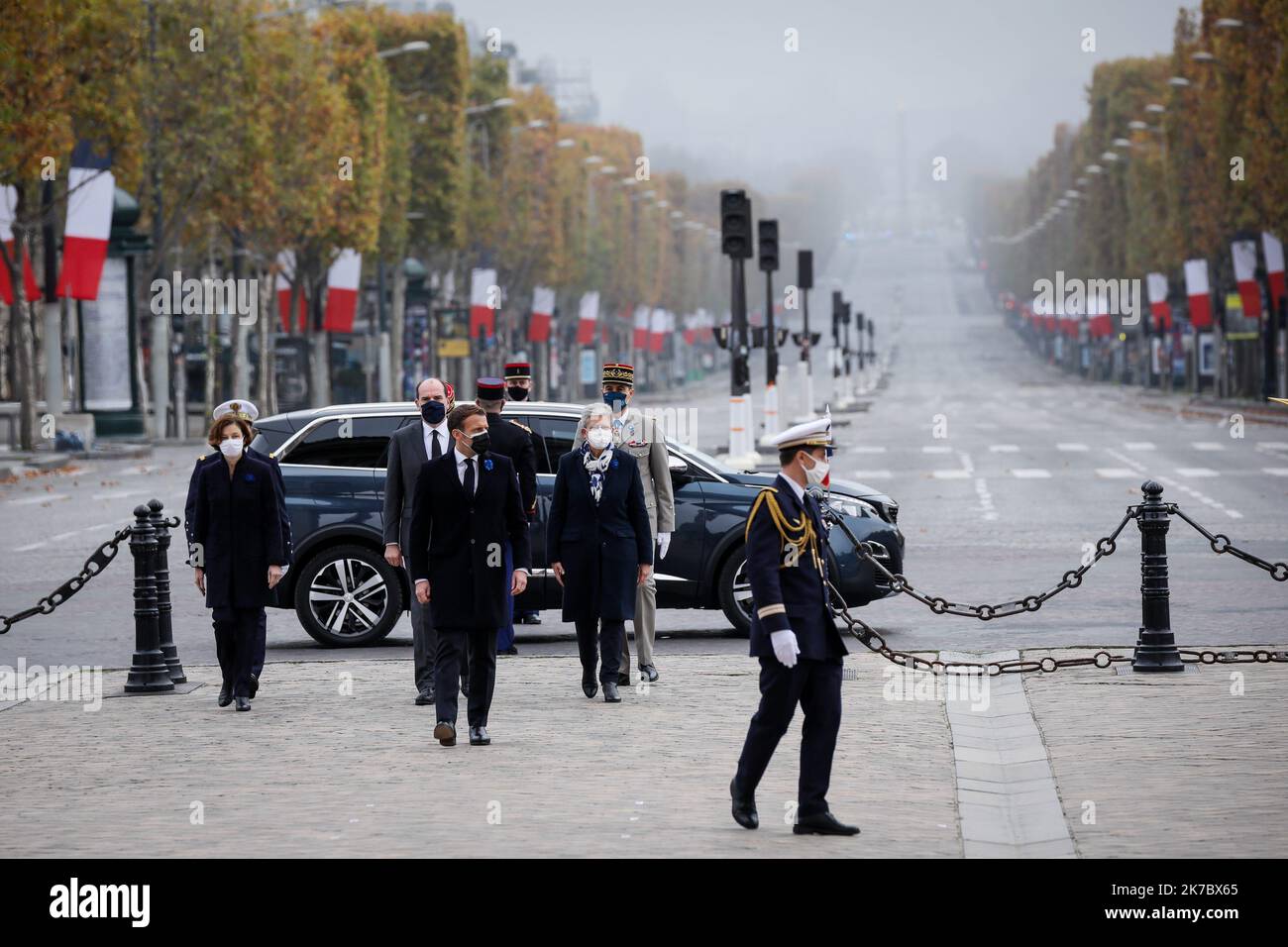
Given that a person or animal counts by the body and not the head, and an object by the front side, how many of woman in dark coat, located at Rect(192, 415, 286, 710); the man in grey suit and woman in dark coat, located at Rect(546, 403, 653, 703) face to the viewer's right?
0

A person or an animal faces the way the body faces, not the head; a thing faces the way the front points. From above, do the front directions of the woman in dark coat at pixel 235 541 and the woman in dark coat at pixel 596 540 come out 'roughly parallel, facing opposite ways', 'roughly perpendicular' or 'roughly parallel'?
roughly parallel

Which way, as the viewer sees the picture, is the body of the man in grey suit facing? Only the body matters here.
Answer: toward the camera

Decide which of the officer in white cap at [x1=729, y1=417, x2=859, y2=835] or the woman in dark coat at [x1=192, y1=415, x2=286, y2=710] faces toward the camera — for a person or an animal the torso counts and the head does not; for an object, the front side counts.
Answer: the woman in dark coat

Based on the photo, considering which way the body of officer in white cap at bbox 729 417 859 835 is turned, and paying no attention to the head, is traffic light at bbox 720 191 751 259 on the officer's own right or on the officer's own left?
on the officer's own left

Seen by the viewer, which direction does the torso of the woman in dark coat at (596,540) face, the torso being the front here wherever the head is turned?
toward the camera

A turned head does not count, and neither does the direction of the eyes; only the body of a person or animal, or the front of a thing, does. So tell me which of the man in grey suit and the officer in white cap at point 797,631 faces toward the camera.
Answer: the man in grey suit

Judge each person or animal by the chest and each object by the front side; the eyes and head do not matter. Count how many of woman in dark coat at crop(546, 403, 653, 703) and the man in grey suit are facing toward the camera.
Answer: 2

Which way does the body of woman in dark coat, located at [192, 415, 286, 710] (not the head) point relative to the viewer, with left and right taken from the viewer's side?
facing the viewer

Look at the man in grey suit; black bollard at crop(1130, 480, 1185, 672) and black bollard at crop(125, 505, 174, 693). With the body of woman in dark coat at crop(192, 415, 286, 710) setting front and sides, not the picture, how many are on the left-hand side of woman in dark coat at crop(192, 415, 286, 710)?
2

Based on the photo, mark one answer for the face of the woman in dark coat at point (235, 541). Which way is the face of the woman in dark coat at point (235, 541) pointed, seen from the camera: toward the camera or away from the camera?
toward the camera

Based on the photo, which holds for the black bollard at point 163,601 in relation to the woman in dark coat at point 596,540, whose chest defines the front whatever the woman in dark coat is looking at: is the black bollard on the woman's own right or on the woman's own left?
on the woman's own right

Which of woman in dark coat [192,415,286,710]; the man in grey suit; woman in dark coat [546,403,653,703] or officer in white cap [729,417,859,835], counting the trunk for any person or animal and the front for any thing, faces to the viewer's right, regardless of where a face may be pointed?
the officer in white cap

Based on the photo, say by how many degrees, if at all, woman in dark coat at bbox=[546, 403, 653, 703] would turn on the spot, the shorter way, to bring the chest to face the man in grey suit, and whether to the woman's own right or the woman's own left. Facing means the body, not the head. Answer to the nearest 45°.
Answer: approximately 90° to the woman's own right

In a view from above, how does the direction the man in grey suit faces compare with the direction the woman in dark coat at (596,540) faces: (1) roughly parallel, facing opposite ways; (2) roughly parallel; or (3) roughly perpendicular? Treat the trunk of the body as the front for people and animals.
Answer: roughly parallel

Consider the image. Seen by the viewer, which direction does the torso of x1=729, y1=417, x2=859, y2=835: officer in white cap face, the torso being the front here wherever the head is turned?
to the viewer's right
